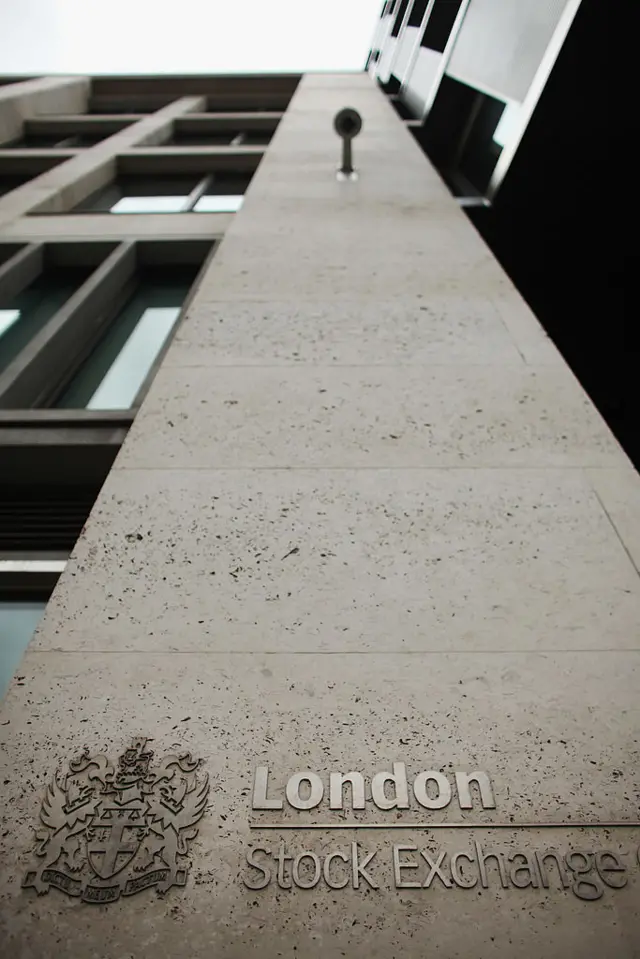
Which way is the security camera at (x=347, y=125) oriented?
toward the camera

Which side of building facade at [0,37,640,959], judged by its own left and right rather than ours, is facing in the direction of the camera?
front

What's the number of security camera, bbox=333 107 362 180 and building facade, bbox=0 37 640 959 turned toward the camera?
2
